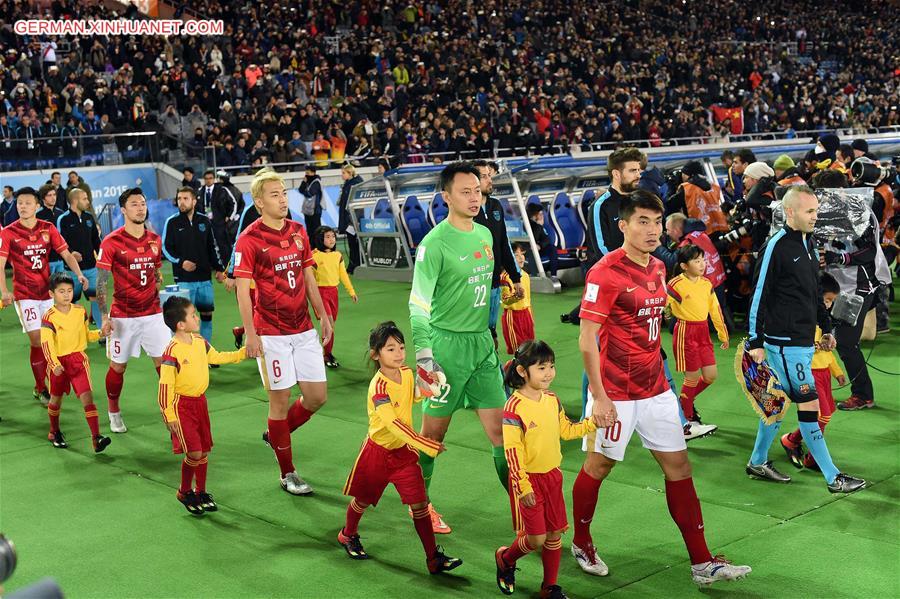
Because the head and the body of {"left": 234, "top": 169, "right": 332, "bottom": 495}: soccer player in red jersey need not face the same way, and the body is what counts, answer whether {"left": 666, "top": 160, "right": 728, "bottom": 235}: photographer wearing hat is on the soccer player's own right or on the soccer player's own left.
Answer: on the soccer player's own left

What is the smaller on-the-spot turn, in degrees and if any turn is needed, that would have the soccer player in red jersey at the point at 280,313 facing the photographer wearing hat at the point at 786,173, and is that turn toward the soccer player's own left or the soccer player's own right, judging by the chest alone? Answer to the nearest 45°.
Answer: approximately 90° to the soccer player's own left

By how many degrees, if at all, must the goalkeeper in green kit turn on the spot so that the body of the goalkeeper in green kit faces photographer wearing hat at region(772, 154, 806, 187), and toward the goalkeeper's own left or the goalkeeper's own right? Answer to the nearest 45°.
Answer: approximately 90° to the goalkeeper's own left

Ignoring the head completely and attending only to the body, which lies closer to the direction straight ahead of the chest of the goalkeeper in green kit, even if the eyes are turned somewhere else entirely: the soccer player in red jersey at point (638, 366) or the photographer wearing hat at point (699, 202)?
the soccer player in red jersey

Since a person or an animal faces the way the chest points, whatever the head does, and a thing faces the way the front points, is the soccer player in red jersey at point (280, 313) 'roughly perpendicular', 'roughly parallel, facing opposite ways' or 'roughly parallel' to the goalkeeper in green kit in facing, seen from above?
roughly parallel

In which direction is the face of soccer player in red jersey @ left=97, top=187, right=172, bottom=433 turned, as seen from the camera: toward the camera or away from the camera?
toward the camera

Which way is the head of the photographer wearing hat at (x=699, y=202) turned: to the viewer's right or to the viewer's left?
to the viewer's left

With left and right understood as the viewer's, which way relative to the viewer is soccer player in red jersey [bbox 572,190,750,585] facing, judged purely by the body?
facing the viewer and to the right of the viewer

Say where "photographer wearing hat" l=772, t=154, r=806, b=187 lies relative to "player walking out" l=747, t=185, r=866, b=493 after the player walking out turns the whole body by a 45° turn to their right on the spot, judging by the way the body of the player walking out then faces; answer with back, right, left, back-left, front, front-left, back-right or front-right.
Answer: back

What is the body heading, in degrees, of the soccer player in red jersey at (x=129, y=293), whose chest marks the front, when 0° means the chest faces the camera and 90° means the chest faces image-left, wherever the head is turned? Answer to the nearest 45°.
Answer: approximately 315°

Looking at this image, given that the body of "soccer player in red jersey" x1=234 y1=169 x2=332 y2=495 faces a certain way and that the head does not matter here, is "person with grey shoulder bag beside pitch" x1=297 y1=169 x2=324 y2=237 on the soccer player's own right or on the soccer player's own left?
on the soccer player's own left

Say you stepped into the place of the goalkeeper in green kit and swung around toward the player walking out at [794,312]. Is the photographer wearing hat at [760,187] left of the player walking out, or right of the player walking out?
left

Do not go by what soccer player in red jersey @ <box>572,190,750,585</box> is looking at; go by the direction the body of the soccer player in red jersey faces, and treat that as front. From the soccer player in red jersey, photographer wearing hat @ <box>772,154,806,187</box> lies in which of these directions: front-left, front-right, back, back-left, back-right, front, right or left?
back-left

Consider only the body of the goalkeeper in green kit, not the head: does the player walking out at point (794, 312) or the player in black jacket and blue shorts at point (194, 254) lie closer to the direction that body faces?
the player walking out
